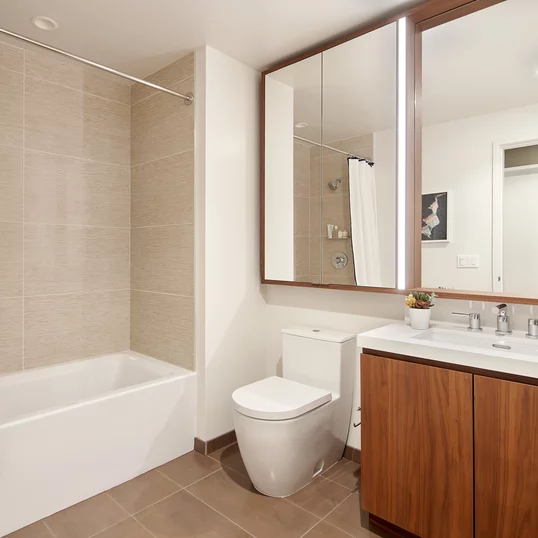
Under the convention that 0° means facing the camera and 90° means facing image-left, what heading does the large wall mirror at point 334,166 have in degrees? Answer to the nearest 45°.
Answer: approximately 45°

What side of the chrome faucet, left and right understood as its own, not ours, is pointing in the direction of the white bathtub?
right

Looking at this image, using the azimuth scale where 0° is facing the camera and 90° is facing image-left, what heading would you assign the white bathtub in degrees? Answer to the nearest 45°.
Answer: approximately 315°

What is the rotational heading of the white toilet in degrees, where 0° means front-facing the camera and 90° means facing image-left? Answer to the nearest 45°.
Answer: approximately 45°

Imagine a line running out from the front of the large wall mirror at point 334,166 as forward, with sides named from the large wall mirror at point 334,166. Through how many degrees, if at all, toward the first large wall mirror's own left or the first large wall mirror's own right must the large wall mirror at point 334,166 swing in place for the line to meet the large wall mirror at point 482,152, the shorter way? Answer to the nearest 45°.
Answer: approximately 90° to the first large wall mirror's own left

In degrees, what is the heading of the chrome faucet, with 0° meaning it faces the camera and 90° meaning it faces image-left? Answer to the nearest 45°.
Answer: approximately 0°
